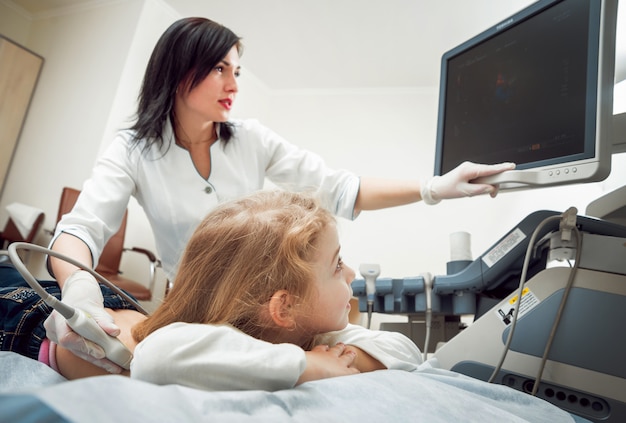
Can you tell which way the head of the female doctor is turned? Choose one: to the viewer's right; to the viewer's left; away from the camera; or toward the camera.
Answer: to the viewer's right

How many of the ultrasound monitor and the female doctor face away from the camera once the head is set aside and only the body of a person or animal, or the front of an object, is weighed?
0

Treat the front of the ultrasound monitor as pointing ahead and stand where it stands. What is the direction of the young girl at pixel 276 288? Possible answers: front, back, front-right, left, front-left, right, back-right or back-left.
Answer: front

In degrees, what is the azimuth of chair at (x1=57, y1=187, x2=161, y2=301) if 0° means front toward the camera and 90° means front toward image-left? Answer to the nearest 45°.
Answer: approximately 315°

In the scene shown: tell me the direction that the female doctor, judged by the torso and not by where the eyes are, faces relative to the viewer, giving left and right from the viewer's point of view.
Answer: facing the viewer and to the right of the viewer

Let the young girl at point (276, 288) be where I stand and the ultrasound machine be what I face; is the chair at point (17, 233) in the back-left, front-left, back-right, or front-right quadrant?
back-left

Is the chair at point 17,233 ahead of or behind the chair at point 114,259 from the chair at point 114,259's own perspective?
behind

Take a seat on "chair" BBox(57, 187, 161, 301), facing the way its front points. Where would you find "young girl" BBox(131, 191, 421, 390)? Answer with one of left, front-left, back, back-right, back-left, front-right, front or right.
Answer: front-right

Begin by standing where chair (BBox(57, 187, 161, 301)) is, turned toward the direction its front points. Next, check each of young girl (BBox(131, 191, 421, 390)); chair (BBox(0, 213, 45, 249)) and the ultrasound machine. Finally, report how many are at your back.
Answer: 1

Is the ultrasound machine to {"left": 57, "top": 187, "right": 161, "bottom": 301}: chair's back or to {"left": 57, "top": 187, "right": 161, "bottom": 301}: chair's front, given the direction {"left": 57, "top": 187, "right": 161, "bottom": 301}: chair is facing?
to the front
